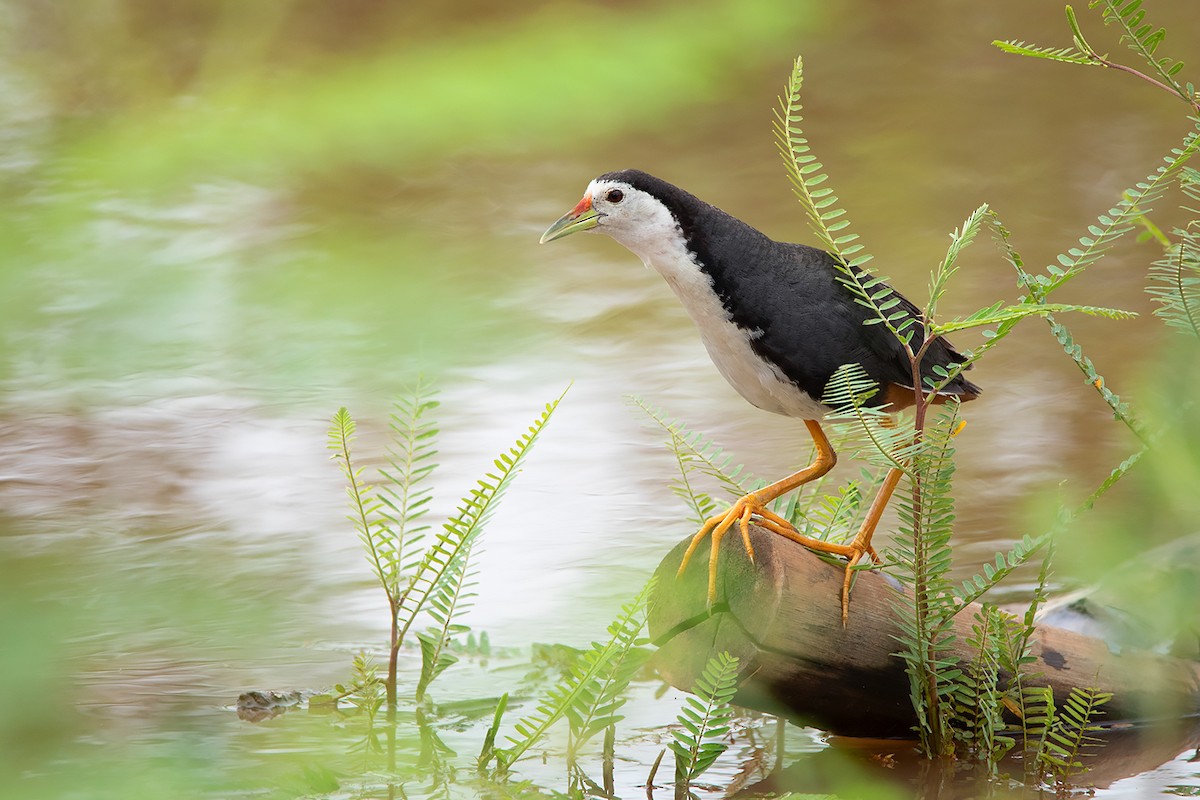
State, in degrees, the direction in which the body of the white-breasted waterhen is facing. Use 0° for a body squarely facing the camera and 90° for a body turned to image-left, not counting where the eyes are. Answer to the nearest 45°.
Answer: approximately 90°

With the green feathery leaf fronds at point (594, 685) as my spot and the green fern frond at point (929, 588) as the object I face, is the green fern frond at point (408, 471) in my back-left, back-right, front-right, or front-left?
back-left

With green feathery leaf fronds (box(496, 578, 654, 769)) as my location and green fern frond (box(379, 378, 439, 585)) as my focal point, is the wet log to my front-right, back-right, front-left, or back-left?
back-right
